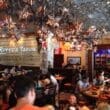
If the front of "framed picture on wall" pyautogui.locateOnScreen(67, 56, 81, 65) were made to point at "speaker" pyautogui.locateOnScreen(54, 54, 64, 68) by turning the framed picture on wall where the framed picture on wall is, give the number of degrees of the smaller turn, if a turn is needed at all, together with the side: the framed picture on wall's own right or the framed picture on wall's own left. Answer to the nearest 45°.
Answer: approximately 45° to the framed picture on wall's own right

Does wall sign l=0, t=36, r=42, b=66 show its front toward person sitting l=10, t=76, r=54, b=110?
yes

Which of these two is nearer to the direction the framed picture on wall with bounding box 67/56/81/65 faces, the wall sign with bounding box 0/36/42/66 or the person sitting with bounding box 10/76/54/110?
the person sitting

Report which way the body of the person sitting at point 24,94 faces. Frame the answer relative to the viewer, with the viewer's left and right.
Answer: facing away from the viewer and to the right of the viewer

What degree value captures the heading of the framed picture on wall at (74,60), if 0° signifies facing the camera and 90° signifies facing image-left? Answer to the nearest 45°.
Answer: approximately 0°

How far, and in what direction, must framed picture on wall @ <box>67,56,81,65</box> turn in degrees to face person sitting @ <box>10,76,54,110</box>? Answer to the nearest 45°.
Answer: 0° — it already faces them

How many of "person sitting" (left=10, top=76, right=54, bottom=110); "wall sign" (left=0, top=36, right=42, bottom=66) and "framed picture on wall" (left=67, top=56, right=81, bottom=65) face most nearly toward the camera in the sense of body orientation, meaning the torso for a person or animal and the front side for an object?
2

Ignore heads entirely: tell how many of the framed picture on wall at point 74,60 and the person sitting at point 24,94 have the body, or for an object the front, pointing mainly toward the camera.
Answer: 1

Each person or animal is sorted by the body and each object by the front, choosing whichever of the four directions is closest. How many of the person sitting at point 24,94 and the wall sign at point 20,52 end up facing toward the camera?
1
